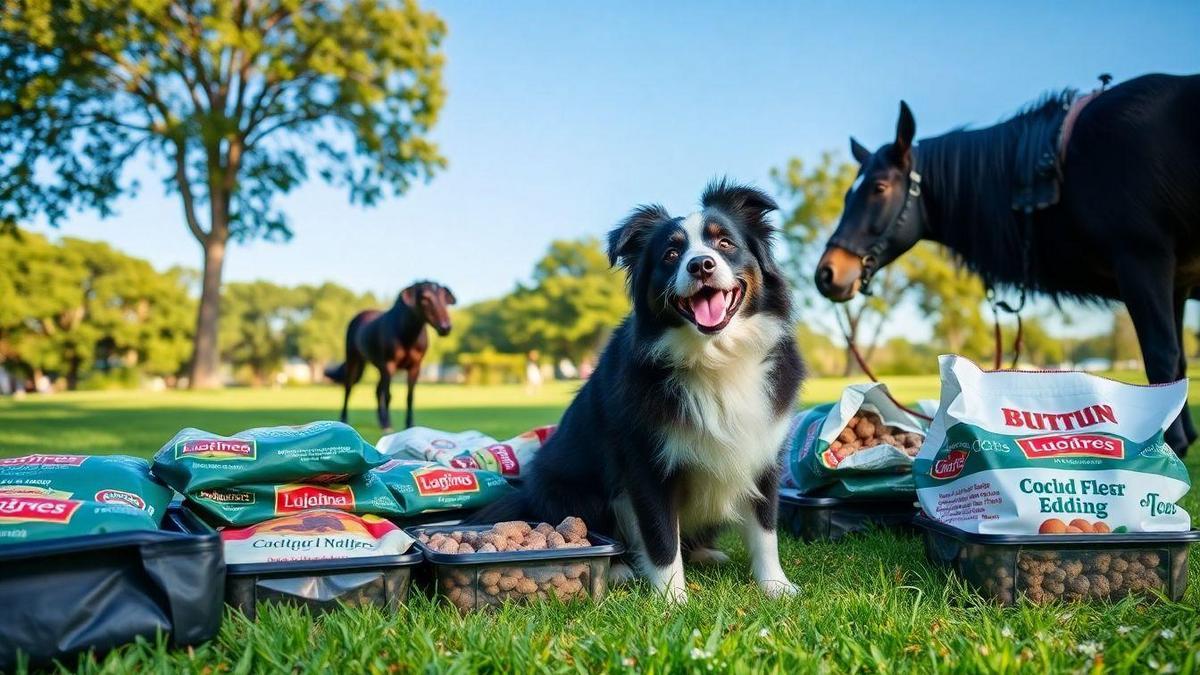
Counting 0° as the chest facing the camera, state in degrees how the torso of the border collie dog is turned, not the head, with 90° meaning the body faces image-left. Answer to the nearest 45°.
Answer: approximately 315°

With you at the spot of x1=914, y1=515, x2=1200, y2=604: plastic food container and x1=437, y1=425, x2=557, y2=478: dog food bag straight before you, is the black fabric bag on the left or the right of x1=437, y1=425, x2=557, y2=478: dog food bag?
left

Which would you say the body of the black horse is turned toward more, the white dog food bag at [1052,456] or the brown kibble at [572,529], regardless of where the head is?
the brown kibble

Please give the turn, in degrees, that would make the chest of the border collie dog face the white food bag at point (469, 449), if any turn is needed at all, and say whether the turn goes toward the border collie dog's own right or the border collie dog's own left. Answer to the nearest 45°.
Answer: approximately 180°

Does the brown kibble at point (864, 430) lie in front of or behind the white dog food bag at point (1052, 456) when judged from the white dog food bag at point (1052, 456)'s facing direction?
behind

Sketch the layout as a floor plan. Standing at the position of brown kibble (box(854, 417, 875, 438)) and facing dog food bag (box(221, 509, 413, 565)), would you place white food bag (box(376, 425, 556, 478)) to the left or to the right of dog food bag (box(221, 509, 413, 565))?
right

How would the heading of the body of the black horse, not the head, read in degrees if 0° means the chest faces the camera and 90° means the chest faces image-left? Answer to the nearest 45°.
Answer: approximately 90°

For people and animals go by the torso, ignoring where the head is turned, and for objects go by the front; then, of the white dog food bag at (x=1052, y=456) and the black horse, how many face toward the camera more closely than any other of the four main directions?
1
